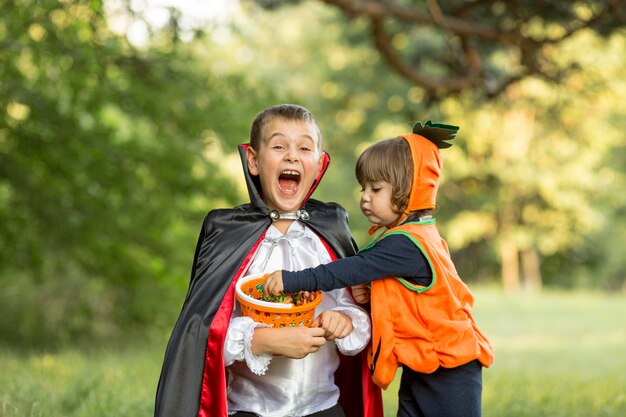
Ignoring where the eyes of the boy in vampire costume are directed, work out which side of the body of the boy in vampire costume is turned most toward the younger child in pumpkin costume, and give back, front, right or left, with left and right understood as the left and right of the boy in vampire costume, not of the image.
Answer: left

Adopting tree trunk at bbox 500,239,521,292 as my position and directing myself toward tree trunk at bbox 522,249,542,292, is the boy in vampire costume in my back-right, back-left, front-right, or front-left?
back-right

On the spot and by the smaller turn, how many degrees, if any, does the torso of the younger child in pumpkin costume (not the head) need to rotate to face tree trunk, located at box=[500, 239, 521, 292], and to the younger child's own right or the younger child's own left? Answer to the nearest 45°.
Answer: approximately 90° to the younger child's own right

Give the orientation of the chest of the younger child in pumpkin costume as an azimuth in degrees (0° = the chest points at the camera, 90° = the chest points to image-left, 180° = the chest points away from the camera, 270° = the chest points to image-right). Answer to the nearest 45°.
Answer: approximately 90°

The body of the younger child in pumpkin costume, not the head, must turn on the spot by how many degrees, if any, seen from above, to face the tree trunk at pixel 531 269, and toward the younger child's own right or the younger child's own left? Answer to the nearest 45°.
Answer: approximately 90° to the younger child's own right

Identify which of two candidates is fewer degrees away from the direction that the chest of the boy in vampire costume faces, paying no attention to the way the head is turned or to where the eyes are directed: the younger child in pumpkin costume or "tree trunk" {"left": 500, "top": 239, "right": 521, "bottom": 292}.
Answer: the younger child in pumpkin costume

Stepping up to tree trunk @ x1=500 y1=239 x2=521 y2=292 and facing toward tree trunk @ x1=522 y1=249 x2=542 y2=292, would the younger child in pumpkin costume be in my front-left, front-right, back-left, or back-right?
back-right

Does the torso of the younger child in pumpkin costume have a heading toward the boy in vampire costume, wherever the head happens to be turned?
yes

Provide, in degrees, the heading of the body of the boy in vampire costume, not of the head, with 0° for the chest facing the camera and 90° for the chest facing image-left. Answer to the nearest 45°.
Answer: approximately 0°

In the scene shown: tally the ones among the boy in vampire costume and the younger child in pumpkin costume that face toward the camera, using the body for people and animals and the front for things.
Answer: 1

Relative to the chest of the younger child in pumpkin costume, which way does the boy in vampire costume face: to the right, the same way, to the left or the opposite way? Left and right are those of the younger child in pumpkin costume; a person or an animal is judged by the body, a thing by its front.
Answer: to the left
